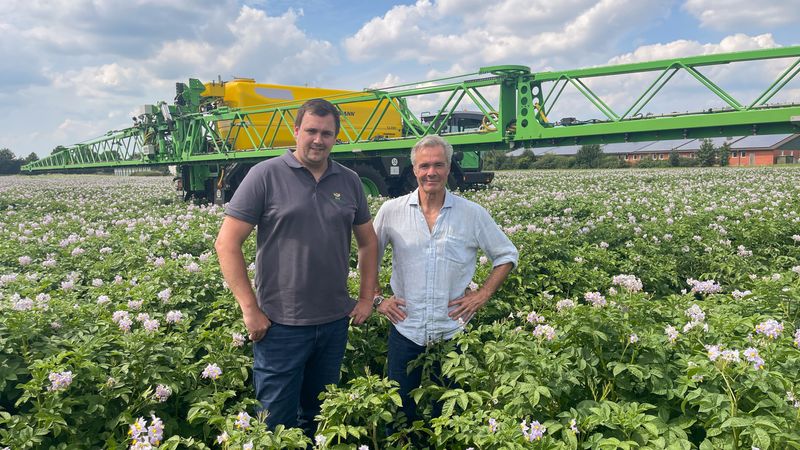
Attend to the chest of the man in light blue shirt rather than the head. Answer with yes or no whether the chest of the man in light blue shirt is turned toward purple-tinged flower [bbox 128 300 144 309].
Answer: no

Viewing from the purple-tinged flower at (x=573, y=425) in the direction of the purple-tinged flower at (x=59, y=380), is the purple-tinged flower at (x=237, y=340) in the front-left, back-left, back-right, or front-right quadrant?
front-right

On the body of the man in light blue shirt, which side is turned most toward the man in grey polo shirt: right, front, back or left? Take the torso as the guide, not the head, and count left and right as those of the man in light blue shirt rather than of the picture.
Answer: right

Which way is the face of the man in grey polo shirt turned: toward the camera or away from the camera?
toward the camera

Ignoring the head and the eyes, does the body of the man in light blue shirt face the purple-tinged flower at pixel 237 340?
no

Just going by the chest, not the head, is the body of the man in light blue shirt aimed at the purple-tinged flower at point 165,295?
no

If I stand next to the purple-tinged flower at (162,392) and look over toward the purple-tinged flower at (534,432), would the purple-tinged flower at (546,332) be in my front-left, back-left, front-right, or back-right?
front-left

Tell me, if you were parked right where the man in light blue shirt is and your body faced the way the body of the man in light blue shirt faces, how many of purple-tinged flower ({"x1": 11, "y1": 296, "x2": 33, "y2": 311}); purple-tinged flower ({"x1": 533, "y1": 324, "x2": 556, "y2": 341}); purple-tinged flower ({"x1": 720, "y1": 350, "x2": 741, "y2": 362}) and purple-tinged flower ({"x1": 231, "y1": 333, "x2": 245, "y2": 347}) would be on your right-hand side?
2

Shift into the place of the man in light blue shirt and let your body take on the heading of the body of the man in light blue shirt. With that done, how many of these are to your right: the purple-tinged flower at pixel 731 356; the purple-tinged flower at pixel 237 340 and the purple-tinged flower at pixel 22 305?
2

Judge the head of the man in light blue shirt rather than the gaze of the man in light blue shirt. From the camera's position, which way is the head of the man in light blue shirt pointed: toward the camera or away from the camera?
toward the camera

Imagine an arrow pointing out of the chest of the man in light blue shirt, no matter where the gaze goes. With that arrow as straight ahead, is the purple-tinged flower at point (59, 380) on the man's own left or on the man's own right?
on the man's own right

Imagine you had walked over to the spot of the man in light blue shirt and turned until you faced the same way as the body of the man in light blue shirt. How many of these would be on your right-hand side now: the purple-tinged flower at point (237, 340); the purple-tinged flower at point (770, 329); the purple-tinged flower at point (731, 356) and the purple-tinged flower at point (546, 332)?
1

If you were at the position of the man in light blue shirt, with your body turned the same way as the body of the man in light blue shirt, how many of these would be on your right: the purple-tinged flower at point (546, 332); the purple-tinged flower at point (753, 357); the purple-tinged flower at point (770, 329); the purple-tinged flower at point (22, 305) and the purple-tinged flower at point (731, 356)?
1

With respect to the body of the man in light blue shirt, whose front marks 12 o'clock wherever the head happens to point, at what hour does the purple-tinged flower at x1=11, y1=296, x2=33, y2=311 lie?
The purple-tinged flower is roughly at 3 o'clock from the man in light blue shirt.

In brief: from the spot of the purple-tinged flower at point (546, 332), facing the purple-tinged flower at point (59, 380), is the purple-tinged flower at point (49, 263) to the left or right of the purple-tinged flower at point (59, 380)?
right

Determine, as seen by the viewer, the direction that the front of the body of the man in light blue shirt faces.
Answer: toward the camera

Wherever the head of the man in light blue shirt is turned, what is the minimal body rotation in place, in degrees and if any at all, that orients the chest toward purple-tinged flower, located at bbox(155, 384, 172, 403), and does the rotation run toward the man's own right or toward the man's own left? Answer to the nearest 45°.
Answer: approximately 90° to the man's own right
